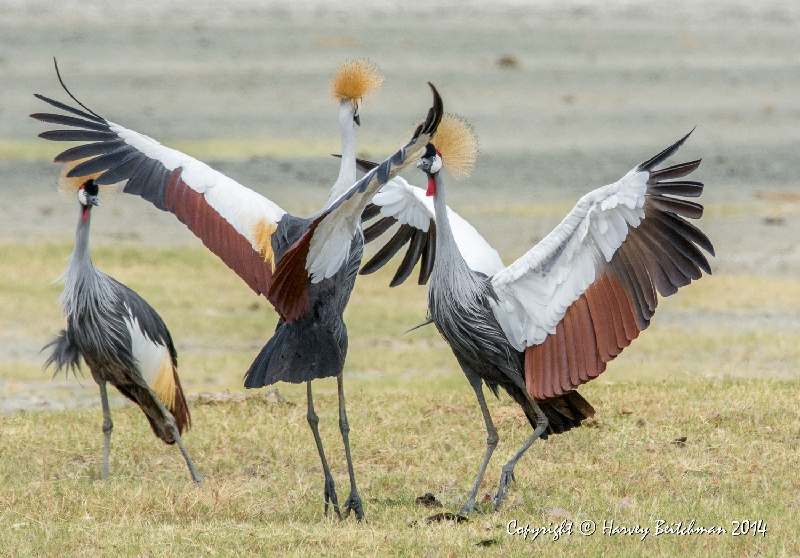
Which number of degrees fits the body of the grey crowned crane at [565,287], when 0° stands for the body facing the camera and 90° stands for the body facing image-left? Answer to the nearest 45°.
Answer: approximately 45°

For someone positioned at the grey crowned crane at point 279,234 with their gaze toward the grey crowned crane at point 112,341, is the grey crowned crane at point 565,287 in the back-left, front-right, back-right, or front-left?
back-right

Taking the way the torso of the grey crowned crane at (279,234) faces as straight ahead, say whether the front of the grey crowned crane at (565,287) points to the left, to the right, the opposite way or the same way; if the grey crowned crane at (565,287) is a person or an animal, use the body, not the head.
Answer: the opposite way

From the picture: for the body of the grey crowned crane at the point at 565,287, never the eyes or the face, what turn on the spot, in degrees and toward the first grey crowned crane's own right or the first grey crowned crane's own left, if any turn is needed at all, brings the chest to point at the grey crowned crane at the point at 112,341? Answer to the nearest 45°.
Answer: approximately 45° to the first grey crowned crane's own right

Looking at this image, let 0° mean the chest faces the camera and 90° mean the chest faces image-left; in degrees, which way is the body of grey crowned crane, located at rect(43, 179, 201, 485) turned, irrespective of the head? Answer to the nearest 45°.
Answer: approximately 45°

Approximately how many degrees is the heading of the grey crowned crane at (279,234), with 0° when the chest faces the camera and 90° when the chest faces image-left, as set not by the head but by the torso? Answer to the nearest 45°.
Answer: approximately 225°

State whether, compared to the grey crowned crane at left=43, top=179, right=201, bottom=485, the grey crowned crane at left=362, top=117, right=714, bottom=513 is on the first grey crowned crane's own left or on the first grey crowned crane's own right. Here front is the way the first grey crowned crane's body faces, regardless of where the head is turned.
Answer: on the first grey crowned crane's own left
